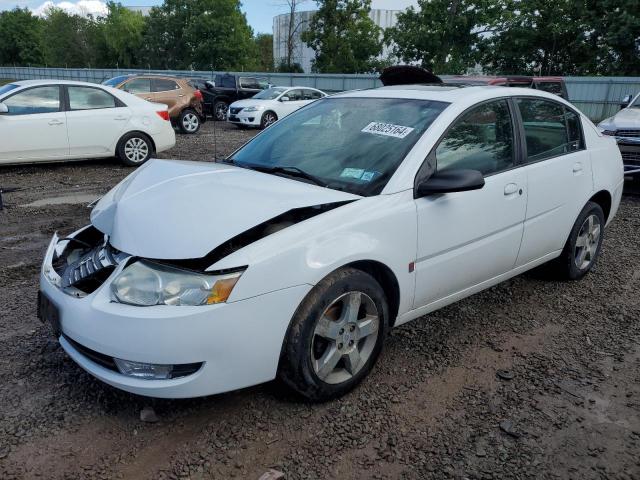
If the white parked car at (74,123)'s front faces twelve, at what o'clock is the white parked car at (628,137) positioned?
the white parked car at (628,137) is roughly at 7 o'clock from the white parked car at (74,123).

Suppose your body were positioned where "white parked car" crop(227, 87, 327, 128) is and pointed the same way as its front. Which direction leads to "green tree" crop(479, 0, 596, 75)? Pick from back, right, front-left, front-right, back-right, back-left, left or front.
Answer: back

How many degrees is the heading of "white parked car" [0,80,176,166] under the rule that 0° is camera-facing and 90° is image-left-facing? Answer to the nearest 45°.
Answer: approximately 90°

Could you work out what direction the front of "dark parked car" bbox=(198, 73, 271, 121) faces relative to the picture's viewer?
facing the viewer and to the left of the viewer

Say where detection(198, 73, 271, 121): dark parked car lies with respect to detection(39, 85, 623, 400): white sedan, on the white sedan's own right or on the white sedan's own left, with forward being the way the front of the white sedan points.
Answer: on the white sedan's own right

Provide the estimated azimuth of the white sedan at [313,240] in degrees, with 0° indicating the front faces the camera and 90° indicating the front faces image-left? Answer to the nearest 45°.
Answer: approximately 45°

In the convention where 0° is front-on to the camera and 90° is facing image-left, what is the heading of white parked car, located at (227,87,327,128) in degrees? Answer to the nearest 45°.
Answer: approximately 45°

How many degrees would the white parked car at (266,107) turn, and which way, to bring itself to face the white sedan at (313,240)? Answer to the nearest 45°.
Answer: approximately 45° to its left

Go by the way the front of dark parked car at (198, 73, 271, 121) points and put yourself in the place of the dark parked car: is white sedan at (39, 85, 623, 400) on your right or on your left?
on your left

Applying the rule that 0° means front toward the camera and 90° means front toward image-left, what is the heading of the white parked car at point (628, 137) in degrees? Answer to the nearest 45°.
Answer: approximately 45°

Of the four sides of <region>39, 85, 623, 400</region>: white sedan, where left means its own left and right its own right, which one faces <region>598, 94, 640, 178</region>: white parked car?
back
